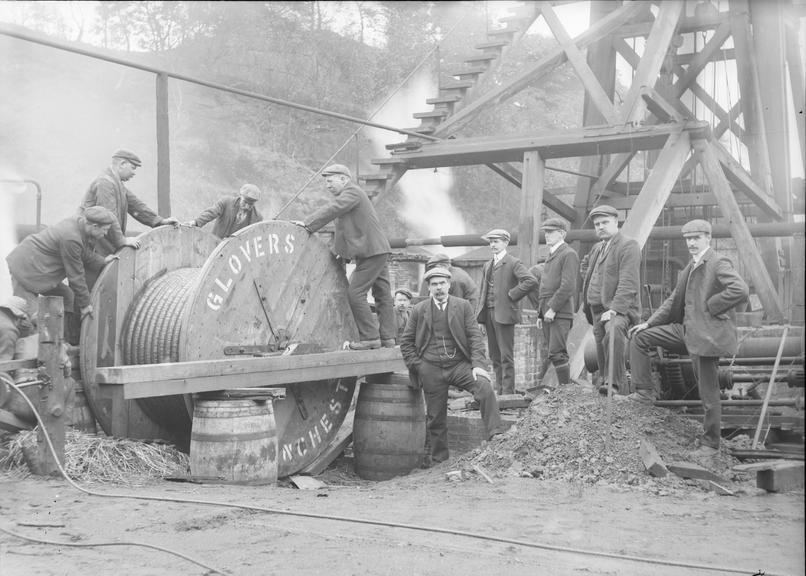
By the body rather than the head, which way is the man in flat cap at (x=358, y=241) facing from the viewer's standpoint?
to the viewer's left

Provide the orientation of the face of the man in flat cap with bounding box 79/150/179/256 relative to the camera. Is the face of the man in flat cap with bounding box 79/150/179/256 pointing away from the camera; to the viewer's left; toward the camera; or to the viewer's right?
to the viewer's right

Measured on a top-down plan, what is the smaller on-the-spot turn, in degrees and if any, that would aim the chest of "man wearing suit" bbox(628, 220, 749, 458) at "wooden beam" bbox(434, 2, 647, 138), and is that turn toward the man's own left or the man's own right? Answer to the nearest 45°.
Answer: approximately 90° to the man's own right

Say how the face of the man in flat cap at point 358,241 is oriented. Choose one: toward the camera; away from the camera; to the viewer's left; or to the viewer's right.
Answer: to the viewer's left

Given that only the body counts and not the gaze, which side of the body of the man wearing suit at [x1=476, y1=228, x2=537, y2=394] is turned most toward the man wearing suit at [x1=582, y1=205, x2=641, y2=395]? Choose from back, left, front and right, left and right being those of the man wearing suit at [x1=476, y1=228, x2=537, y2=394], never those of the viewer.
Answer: left

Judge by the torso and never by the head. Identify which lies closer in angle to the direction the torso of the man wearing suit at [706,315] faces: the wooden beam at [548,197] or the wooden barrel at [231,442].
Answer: the wooden barrel

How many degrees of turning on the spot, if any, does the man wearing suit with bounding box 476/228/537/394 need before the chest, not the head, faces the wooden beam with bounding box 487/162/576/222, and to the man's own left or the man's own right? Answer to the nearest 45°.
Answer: approximately 135° to the man's own right

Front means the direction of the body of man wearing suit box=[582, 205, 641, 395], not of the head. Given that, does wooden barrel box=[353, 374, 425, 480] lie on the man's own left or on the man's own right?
on the man's own right

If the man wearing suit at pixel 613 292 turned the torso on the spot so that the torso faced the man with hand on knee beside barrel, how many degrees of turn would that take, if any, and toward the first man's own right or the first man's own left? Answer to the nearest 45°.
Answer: approximately 45° to the first man's own right

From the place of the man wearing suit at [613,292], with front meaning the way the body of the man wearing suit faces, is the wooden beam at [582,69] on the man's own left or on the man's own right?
on the man's own right
